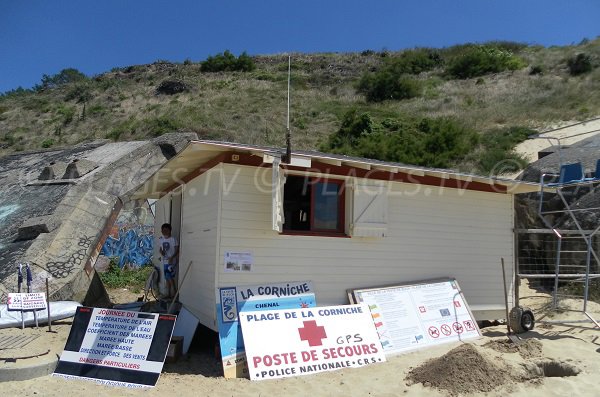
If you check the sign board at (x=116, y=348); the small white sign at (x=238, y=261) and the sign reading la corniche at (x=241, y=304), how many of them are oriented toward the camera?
3

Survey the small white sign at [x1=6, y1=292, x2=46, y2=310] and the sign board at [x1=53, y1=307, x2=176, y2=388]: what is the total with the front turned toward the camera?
2

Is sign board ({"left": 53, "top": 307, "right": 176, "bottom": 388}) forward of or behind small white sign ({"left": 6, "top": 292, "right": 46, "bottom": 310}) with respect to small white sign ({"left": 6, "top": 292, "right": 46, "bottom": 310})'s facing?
forward

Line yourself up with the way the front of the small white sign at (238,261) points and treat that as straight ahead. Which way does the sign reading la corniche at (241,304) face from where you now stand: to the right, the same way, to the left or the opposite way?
the same way

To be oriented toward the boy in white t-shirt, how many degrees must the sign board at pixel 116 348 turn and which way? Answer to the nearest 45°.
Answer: approximately 180°

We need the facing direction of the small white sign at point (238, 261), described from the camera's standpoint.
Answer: facing the viewer

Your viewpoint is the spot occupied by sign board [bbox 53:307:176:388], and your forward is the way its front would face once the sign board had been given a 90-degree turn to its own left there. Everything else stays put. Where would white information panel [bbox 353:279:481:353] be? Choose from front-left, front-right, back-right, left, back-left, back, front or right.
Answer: front

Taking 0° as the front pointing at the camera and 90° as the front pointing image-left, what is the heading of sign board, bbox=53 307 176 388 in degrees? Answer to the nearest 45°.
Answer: approximately 0°

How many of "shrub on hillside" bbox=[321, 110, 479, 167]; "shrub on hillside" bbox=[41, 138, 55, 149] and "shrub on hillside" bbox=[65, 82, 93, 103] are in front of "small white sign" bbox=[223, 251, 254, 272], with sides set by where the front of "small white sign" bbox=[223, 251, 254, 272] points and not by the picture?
0

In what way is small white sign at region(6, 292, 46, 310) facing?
toward the camera

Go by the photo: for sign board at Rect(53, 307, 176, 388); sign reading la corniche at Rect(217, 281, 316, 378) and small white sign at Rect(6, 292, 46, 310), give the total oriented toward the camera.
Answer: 3

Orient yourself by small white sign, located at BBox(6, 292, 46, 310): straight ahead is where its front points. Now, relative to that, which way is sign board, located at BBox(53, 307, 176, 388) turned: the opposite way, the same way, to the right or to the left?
the same way

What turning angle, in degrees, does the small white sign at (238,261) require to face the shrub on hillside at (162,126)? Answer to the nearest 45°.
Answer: approximately 180°

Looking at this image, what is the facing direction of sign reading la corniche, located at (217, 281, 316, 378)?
toward the camera

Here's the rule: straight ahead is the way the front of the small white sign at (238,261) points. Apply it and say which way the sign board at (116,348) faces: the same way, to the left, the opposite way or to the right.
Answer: the same way

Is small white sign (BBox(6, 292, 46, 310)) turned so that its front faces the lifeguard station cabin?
no
